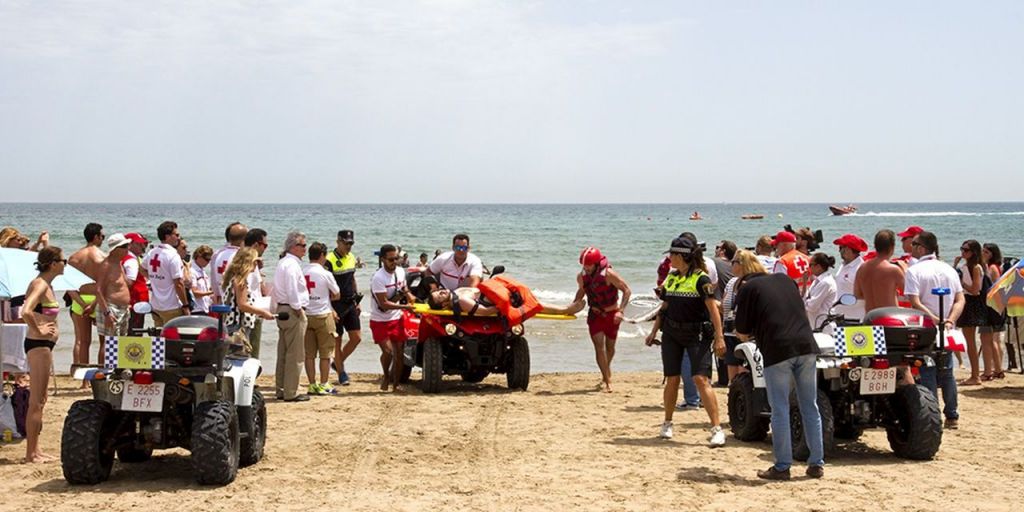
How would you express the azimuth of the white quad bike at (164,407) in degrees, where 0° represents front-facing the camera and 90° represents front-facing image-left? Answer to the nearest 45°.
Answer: approximately 225°

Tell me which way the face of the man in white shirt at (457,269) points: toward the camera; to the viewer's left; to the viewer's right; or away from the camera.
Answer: toward the camera

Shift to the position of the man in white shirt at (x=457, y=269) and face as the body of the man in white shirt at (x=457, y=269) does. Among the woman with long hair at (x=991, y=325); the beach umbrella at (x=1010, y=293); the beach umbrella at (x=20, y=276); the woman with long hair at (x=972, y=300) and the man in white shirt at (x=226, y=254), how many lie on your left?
3

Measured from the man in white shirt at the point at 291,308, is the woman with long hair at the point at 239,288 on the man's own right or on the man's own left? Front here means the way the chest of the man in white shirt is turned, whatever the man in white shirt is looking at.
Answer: on the man's own right

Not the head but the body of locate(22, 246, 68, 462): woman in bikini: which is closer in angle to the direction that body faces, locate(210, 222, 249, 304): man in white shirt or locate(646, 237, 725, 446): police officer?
the police officer

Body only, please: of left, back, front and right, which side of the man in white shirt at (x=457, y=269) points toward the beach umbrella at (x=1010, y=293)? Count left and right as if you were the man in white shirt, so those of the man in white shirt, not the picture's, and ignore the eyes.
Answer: left

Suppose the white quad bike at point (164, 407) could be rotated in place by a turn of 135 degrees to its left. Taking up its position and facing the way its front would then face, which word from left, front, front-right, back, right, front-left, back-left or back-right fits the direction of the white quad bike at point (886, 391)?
back

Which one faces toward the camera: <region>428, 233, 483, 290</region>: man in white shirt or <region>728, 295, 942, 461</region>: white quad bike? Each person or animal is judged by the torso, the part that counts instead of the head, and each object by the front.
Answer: the man in white shirt

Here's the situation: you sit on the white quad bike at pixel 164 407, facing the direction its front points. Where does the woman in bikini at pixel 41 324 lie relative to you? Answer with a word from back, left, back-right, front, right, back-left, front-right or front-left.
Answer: left
